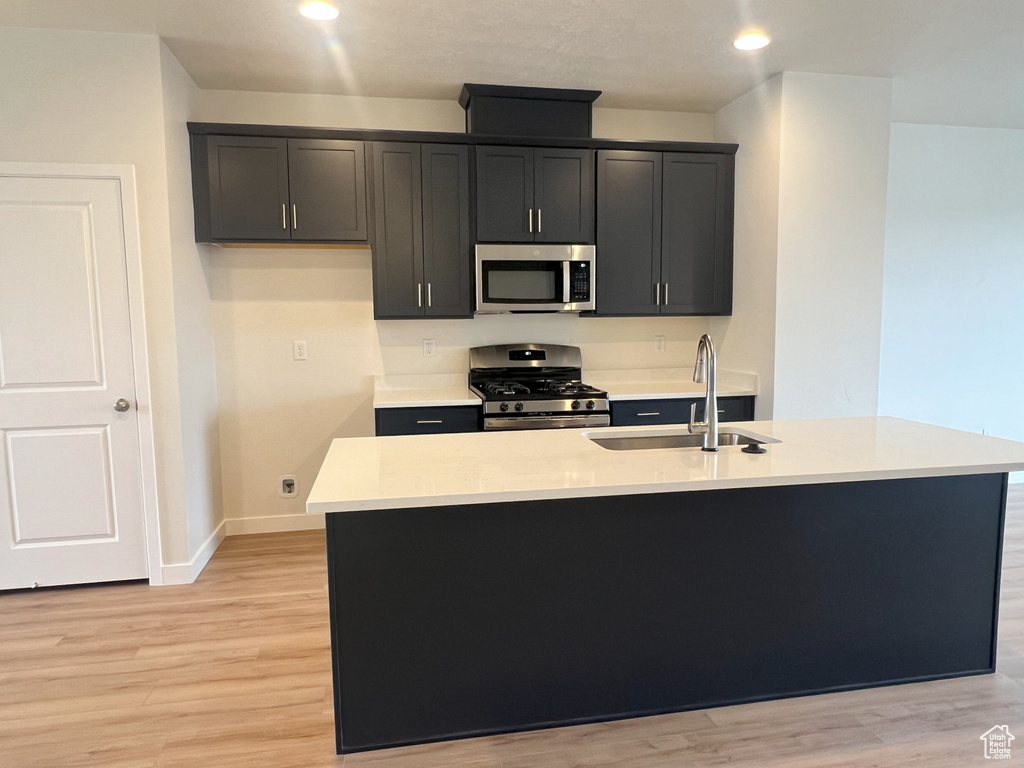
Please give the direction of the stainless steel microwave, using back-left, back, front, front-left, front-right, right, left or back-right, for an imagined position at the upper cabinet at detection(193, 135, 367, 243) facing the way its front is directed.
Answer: left

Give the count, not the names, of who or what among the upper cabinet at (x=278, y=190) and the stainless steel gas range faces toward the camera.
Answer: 2

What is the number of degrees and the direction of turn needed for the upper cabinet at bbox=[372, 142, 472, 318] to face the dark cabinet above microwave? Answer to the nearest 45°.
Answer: approximately 90° to its left

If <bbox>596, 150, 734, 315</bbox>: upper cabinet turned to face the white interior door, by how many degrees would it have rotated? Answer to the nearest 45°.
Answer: approximately 45° to its right

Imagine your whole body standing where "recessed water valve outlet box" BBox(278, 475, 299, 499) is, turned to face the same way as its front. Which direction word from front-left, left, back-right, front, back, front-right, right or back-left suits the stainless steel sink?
front-left

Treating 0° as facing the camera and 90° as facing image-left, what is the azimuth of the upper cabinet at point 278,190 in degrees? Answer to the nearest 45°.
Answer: approximately 0°

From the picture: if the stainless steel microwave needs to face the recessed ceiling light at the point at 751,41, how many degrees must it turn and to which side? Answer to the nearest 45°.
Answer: approximately 45° to its left

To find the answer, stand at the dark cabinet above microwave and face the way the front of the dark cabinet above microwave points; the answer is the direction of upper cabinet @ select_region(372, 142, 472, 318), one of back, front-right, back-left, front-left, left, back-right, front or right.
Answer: right
